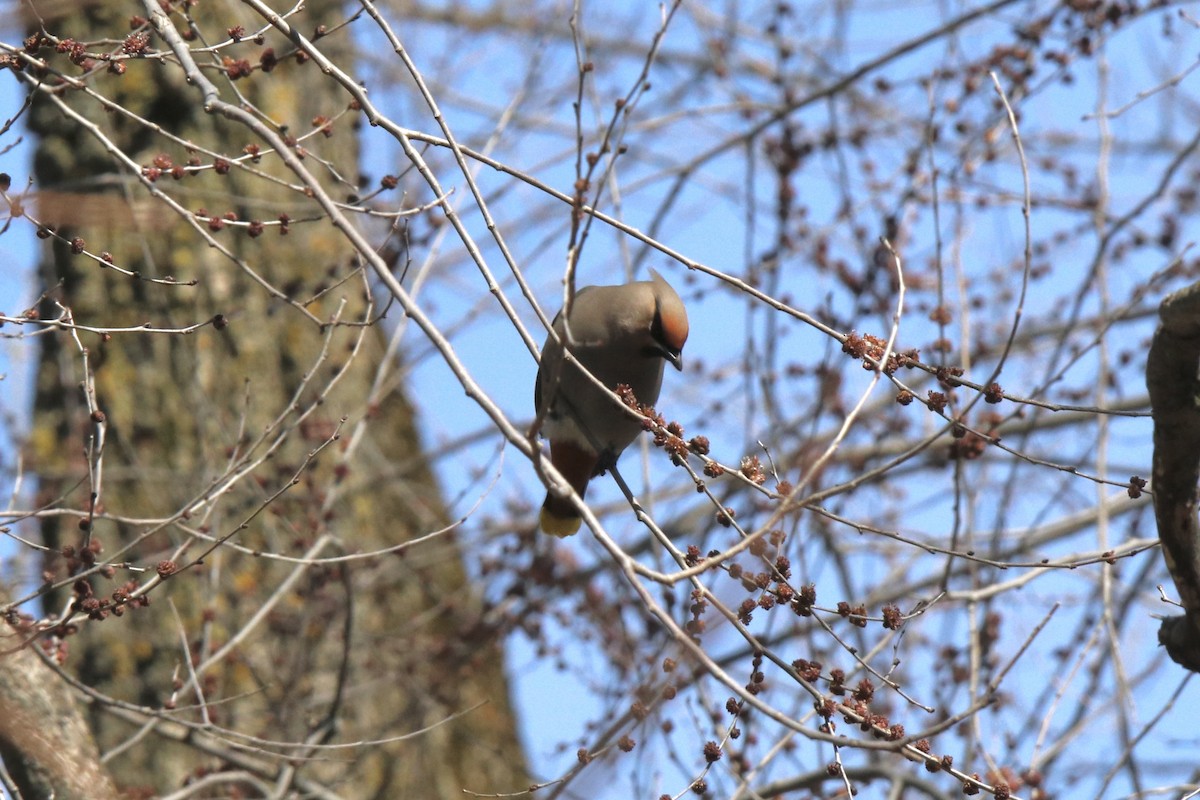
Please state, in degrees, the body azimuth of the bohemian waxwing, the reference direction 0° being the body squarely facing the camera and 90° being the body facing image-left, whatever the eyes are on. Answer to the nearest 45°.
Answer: approximately 315°

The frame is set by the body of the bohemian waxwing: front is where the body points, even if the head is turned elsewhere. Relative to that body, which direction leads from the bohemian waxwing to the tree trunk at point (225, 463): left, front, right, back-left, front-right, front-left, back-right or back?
back
